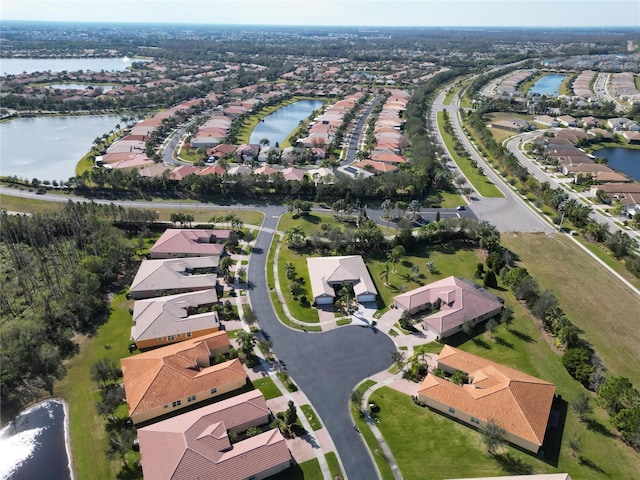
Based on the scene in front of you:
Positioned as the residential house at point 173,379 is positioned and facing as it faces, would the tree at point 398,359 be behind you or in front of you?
in front

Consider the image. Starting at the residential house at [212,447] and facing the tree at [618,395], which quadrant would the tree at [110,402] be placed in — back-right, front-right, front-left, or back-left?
back-left

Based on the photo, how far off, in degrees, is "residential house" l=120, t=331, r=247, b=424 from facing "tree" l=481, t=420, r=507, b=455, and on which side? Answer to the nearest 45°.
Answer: approximately 45° to its right

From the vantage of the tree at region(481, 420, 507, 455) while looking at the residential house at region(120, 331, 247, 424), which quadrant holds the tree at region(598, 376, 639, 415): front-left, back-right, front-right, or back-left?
back-right

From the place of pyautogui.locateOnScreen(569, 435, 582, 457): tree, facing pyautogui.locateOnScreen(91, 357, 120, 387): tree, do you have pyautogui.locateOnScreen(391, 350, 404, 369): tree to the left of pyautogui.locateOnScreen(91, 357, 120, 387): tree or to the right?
right

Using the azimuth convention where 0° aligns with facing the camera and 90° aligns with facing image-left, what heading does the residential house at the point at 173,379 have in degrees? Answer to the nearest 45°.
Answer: approximately 270°

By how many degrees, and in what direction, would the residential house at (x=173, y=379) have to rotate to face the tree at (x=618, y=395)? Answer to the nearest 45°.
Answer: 0° — it already faces it

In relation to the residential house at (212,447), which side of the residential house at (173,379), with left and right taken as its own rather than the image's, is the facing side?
right

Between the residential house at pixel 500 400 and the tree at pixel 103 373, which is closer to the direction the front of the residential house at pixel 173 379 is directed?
the residential house

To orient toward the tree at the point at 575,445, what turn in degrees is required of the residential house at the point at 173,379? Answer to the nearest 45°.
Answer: approximately 45° to its right

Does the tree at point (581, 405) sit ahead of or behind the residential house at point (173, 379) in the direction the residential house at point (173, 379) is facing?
ahead
